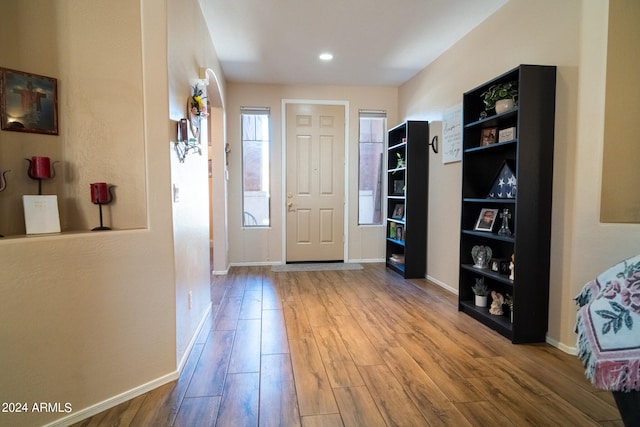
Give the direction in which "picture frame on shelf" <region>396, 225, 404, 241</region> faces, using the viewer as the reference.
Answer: facing the viewer and to the left of the viewer

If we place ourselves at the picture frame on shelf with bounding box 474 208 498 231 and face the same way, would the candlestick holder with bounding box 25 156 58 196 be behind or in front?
in front

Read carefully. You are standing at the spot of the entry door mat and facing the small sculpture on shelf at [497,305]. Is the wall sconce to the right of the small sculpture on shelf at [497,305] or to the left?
right

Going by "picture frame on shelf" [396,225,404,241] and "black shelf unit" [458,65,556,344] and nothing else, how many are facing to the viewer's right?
0

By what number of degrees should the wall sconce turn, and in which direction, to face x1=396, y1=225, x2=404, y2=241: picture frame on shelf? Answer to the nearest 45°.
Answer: approximately 90° to its left

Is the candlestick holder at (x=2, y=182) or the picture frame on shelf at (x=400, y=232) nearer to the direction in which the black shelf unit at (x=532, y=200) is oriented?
the candlestick holder

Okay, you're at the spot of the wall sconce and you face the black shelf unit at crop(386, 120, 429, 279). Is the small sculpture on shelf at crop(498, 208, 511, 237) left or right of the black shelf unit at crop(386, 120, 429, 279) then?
right

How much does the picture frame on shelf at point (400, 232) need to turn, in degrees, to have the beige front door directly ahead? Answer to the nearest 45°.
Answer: approximately 45° to its right

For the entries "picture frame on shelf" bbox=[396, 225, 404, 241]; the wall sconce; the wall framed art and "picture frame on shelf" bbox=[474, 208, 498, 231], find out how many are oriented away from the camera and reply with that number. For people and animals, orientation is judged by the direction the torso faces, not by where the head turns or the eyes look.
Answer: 0

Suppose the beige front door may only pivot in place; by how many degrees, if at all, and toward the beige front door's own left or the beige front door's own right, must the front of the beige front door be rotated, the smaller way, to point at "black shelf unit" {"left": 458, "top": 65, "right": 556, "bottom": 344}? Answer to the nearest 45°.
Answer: approximately 45° to the beige front door's own left

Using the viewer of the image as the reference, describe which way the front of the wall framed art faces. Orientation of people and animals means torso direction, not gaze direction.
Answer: facing the viewer and to the right of the viewer

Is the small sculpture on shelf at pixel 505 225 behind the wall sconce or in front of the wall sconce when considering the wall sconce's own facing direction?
in front

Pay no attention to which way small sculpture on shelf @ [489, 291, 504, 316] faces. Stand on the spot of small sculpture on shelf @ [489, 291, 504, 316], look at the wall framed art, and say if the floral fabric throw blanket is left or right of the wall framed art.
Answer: left

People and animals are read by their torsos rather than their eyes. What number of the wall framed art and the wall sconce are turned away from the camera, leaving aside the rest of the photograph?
0

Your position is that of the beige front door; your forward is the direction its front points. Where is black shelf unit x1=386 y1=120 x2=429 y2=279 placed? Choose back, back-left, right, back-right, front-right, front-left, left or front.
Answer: front-left

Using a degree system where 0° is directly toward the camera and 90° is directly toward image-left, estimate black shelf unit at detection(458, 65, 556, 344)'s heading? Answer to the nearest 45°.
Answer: approximately 45°

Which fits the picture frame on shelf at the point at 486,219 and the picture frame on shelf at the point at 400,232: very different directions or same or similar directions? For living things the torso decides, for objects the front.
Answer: same or similar directions

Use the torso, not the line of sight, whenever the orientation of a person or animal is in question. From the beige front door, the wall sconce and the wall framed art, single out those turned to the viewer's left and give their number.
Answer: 0

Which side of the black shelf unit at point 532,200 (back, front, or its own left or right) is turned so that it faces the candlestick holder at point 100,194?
front

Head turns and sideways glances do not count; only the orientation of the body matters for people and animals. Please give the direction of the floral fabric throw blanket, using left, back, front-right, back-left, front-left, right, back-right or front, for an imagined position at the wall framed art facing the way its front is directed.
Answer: front
